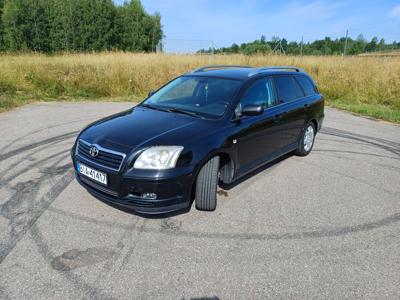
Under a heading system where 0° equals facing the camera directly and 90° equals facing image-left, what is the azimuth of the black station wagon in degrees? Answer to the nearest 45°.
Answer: approximately 45°
